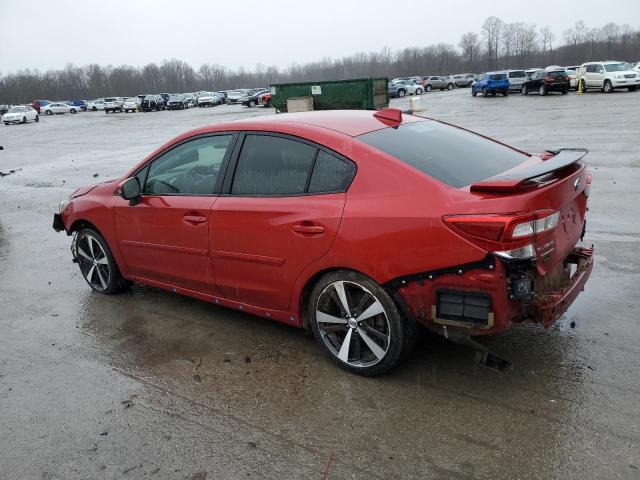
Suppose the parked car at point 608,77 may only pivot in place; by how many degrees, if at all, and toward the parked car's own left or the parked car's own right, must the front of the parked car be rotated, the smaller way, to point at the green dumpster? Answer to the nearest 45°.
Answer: approximately 90° to the parked car's own right

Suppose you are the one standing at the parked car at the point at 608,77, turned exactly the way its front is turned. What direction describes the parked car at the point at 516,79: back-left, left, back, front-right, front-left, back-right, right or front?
back

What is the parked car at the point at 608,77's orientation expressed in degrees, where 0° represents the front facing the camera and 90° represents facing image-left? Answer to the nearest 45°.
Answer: approximately 315°

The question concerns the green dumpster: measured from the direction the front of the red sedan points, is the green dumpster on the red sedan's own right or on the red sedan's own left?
on the red sedan's own right

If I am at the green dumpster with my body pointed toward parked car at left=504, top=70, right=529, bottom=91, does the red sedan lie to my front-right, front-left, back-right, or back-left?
back-right

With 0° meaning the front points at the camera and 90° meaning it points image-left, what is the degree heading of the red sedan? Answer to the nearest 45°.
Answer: approximately 135°
